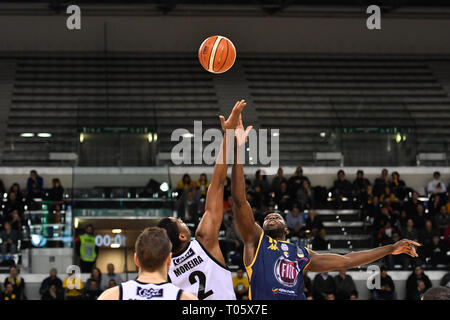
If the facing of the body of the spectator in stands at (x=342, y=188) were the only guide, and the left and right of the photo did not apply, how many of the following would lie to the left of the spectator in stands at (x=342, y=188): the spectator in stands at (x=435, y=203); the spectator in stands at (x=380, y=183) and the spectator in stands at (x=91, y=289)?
2

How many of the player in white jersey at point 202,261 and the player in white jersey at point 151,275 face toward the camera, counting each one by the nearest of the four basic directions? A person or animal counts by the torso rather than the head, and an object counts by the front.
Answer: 0

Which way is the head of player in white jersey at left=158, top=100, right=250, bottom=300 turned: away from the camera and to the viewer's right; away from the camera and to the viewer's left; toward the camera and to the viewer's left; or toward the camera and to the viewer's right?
away from the camera and to the viewer's right

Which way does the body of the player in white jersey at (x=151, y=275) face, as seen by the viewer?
away from the camera

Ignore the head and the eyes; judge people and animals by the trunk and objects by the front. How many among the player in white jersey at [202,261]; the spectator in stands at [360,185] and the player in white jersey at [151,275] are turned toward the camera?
1

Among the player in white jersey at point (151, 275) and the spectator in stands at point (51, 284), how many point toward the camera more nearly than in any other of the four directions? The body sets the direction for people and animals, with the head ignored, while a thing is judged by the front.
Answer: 1

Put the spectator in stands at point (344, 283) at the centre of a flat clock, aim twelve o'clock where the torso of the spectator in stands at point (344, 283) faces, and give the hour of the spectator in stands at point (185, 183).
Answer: the spectator in stands at point (185, 183) is roughly at 4 o'clock from the spectator in stands at point (344, 283).

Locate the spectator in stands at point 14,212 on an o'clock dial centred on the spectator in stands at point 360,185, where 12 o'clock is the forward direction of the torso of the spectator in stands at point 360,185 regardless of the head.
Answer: the spectator in stands at point 14,212 is roughly at 2 o'clock from the spectator in stands at point 360,185.

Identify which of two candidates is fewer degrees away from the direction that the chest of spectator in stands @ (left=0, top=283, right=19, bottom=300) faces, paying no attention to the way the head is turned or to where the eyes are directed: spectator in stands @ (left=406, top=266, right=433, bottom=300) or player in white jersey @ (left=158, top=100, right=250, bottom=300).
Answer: the player in white jersey

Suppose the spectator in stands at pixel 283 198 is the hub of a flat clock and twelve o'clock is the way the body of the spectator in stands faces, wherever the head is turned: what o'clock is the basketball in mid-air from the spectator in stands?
The basketball in mid-air is roughly at 12 o'clock from the spectator in stands.

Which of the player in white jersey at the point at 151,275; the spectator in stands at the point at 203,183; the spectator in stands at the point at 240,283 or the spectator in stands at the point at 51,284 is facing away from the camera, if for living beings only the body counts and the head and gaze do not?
the player in white jersey

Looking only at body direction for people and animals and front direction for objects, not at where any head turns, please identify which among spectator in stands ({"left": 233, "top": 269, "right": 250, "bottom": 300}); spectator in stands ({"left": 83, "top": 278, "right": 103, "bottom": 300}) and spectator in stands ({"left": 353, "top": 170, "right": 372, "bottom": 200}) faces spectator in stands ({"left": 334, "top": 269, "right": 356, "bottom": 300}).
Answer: spectator in stands ({"left": 353, "top": 170, "right": 372, "bottom": 200})
